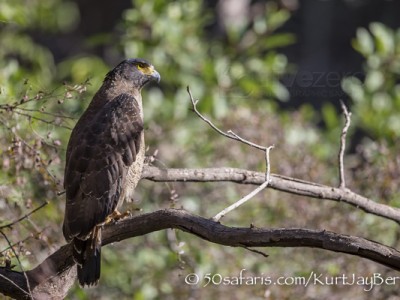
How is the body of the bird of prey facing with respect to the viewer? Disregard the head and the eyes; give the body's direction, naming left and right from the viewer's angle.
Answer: facing away from the viewer and to the right of the viewer

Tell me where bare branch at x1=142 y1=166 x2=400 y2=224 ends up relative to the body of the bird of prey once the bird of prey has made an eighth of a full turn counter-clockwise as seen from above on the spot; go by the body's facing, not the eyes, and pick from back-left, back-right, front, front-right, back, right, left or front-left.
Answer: right
